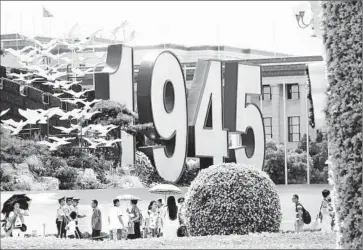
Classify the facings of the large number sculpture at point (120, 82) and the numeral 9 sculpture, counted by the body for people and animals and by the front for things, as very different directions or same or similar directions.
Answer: same or similar directions

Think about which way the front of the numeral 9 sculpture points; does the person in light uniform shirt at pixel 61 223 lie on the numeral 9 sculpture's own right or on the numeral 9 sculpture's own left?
on the numeral 9 sculpture's own right

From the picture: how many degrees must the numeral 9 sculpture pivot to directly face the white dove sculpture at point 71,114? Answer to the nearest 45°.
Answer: approximately 135° to its right

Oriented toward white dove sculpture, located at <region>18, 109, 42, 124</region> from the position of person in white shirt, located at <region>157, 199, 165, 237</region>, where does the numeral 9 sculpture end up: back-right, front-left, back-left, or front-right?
front-right

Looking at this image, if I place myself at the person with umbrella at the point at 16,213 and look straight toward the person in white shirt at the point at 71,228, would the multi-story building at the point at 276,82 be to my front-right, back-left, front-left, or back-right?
front-left

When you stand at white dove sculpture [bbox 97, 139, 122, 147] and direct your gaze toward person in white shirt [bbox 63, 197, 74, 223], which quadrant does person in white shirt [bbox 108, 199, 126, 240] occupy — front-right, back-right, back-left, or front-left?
front-left
